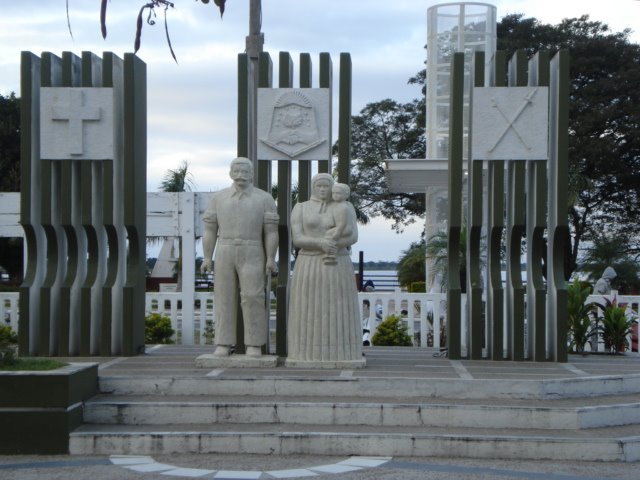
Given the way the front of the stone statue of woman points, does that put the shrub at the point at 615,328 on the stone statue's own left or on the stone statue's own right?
on the stone statue's own left

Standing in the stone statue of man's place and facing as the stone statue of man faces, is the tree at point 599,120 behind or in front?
behind

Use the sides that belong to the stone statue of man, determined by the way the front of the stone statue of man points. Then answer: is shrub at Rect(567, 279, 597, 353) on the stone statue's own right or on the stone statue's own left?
on the stone statue's own left

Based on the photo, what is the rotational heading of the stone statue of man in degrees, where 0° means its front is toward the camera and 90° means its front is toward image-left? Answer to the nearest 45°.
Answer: approximately 0°

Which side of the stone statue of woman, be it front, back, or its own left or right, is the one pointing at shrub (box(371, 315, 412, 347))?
back

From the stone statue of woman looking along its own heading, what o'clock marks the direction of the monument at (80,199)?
The monument is roughly at 4 o'clock from the stone statue of woman.

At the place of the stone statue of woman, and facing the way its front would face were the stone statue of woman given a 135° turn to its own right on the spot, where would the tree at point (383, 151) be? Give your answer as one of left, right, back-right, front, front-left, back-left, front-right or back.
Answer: front-right

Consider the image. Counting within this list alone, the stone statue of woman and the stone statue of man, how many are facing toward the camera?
2

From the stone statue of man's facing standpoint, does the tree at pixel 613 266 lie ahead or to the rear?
to the rear

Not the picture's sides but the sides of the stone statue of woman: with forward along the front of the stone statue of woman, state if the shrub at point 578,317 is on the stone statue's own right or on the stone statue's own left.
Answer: on the stone statue's own left
